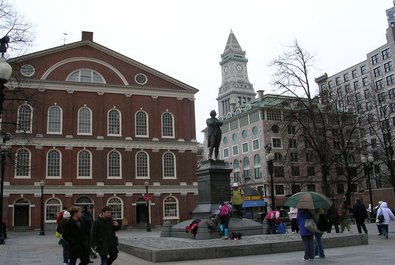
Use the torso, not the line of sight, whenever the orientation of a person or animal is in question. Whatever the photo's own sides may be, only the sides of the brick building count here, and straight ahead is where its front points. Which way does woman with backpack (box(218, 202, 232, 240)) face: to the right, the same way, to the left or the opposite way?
the opposite way

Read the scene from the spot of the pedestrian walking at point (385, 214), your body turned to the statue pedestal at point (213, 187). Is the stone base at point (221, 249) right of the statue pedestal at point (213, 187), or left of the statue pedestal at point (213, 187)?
left

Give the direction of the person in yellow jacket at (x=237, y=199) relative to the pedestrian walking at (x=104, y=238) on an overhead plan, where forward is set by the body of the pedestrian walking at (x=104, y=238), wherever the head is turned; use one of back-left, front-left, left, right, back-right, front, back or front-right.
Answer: left

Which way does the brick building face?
toward the camera

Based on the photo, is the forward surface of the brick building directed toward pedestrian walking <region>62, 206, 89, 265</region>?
yes

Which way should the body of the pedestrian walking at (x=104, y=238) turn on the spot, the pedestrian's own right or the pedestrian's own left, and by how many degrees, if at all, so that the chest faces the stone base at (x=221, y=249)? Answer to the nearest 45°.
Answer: approximately 90° to the pedestrian's own left

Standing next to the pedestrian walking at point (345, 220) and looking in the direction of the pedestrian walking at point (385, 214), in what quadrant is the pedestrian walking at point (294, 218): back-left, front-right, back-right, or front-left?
back-right

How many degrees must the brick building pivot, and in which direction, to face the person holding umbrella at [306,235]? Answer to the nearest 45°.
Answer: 0° — it already faces them

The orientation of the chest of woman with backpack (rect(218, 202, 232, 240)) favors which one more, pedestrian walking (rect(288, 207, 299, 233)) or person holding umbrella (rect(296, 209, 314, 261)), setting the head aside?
the pedestrian walking
